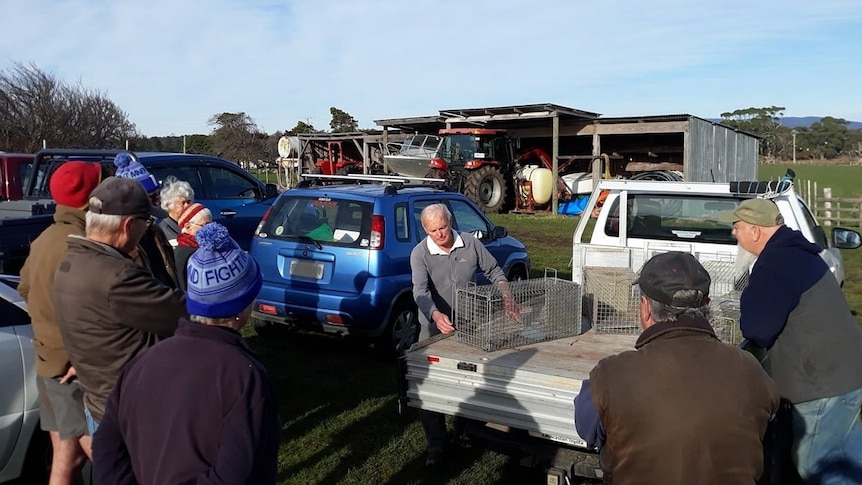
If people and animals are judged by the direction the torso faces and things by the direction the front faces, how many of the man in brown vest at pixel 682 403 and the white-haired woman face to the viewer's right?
1

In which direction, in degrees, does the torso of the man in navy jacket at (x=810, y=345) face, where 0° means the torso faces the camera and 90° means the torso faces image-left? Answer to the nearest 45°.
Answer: approximately 90°

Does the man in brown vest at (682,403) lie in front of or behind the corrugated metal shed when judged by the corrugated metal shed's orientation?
in front

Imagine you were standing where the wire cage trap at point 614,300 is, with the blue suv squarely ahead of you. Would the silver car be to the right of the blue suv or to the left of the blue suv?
left

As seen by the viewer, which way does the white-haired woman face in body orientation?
to the viewer's right

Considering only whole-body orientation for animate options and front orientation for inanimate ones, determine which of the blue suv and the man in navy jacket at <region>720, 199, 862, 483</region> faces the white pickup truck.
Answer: the man in navy jacket

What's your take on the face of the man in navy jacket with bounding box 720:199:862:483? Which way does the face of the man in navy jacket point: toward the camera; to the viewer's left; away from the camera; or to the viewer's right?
to the viewer's left

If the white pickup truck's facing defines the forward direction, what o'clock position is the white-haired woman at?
The white-haired woman is roughly at 8 o'clock from the white pickup truck.

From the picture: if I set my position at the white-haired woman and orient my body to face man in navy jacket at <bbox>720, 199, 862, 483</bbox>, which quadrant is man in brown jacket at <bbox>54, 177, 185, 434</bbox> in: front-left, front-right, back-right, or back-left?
front-right

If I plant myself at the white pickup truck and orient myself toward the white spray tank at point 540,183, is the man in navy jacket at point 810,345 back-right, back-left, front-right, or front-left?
back-right

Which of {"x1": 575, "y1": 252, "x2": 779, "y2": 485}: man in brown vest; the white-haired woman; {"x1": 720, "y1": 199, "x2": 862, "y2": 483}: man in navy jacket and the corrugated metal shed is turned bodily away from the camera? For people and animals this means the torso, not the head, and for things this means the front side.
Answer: the man in brown vest

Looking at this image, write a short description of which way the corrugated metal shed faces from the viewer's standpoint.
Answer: facing the viewer and to the left of the viewer

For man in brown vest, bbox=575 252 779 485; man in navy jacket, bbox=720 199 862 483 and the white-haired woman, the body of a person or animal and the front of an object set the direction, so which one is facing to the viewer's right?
the white-haired woman

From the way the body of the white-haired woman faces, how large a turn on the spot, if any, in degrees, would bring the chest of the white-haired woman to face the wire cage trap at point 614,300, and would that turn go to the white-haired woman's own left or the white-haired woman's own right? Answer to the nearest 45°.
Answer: approximately 45° to the white-haired woman's own right

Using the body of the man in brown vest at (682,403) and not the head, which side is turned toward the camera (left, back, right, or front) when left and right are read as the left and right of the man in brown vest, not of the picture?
back

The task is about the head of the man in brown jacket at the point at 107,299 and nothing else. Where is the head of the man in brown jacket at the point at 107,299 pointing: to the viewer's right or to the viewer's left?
to the viewer's right

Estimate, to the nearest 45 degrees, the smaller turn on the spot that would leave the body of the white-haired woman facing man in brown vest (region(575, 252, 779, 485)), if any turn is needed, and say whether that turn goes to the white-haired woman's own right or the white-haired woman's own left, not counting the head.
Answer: approximately 90° to the white-haired woman's own right
